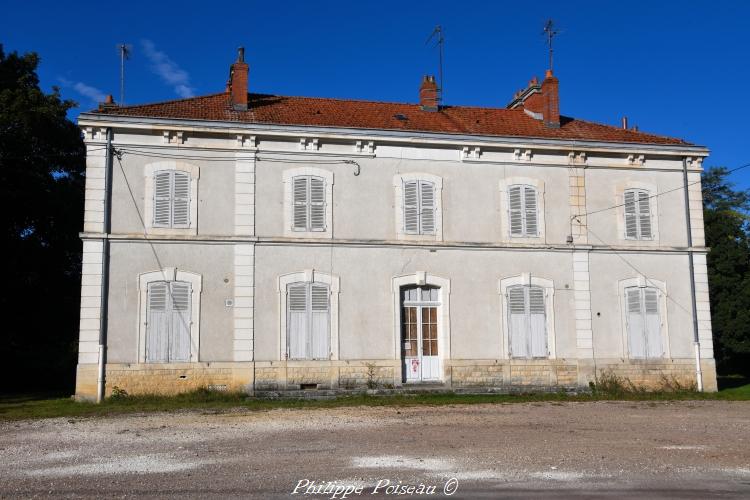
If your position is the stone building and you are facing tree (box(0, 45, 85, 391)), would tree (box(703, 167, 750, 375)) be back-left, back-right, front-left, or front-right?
back-right

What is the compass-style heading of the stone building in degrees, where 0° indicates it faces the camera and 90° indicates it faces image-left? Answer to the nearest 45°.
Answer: approximately 0°

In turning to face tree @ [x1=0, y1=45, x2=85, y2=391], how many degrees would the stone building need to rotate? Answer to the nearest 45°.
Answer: approximately 90° to its right

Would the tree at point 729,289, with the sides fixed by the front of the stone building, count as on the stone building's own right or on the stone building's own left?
on the stone building's own left
